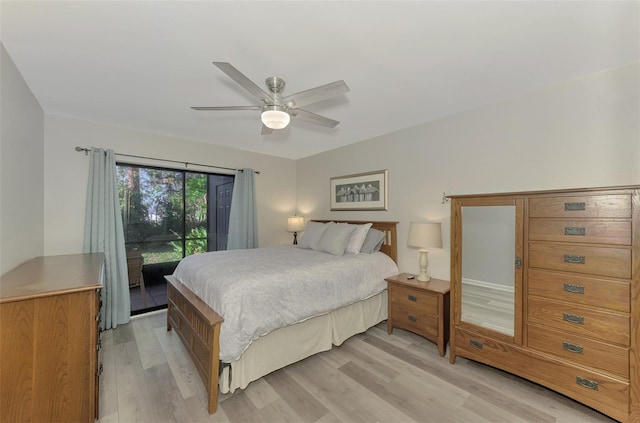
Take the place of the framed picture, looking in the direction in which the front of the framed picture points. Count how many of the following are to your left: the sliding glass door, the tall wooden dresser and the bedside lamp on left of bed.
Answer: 1

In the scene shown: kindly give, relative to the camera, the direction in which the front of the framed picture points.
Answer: facing the viewer and to the left of the viewer

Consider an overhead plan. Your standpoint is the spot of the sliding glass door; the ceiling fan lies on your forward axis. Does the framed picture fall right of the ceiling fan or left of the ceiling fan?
left

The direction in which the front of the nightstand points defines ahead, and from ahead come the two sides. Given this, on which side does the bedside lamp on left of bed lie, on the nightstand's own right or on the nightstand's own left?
on the nightstand's own right

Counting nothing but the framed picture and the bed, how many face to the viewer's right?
0

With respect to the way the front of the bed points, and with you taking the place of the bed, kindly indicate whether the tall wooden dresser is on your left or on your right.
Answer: on your left

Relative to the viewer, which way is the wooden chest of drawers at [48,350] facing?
to the viewer's right

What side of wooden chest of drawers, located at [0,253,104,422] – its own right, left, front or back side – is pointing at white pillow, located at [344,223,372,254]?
front
